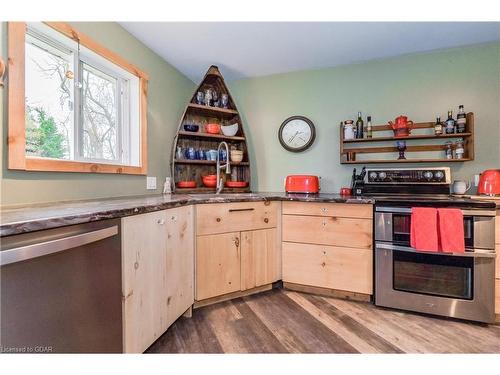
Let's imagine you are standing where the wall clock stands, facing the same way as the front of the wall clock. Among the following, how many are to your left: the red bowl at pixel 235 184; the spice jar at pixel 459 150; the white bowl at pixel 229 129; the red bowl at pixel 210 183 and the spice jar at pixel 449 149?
2

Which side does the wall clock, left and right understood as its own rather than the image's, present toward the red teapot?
left

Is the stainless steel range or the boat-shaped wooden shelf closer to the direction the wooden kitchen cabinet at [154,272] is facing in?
the stainless steel range

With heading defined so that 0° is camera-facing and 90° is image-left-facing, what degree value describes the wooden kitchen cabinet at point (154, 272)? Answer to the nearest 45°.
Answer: approximately 315°

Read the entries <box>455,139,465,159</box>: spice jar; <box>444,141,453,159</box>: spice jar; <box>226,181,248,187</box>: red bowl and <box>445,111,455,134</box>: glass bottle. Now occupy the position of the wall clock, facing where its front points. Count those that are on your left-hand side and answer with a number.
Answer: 3

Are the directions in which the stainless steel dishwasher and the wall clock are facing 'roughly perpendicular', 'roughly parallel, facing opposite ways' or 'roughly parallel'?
roughly perpendicular

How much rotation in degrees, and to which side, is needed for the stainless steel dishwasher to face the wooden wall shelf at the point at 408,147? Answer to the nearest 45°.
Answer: approximately 45° to its left

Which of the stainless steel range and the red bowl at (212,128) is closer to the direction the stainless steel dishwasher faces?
the stainless steel range

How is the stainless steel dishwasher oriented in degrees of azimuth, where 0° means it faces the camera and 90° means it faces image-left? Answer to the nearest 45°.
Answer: approximately 315°

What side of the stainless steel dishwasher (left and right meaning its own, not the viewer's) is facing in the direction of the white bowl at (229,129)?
left

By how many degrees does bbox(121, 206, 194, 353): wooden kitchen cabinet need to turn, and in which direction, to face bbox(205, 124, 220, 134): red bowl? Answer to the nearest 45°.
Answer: approximately 90° to its left

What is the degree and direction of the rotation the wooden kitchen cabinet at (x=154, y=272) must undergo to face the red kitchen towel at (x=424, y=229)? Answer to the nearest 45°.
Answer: approximately 45° to its left

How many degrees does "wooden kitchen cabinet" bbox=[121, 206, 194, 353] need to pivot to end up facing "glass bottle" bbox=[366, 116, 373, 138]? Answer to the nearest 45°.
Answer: approximately 45° to its left

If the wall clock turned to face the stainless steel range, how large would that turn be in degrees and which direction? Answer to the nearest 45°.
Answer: approximately 45° to its left

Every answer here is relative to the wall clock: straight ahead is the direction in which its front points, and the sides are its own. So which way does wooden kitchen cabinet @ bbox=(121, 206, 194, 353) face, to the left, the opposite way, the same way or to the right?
to the left

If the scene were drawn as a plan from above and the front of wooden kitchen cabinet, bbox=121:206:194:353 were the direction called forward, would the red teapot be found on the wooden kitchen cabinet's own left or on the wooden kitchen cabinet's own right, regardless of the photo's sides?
on the wooden kitchen cabinet's own left
